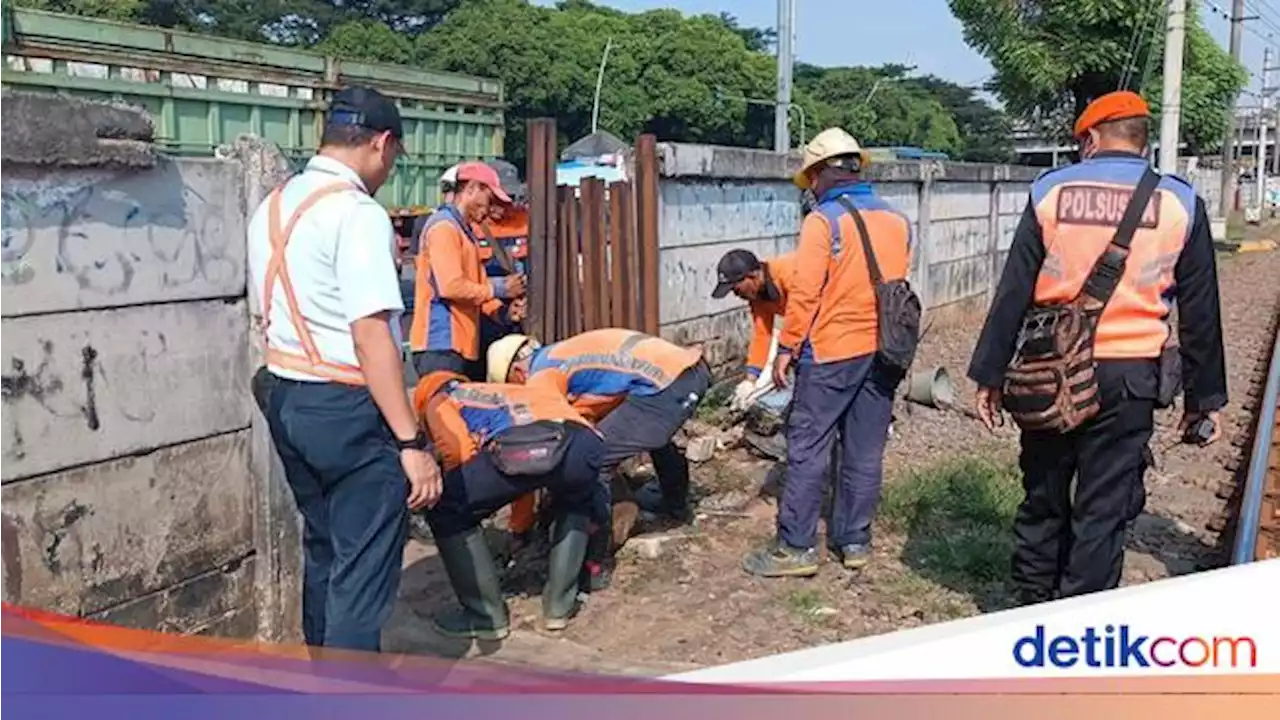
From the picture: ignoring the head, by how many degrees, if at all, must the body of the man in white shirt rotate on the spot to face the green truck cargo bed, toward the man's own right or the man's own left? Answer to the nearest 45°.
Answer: approximately 45° to the man's own left

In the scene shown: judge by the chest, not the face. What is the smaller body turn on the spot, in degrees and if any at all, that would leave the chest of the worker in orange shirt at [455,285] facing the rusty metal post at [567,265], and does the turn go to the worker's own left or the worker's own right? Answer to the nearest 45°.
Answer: approximately 45° to the worker's own left

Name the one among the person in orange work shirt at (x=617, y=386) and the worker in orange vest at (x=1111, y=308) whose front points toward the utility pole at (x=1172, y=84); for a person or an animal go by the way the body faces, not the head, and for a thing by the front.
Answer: the worker in orange vest at (x=1111, y=308)

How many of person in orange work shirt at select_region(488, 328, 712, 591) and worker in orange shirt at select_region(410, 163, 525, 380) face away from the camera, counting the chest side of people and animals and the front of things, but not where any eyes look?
0

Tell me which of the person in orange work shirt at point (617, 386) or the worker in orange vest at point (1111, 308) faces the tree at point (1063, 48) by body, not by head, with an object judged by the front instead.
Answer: the worker in orange vest at point (1111, 308)

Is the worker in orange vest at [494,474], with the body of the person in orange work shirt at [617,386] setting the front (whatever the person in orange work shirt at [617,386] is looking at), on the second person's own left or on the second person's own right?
on the second person's own left

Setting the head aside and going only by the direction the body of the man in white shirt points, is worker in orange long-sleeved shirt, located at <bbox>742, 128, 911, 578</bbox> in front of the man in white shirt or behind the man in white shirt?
in front

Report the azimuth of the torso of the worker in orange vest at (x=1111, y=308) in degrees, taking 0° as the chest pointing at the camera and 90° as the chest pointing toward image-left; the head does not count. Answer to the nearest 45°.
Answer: approximately 180°

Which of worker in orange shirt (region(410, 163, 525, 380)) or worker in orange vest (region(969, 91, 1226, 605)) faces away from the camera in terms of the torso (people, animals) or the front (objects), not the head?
worker in orange vest (region(969, 91, 1226, 605))

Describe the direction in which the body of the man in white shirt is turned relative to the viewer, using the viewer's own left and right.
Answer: facing away from the viewer and to the right of the viewer

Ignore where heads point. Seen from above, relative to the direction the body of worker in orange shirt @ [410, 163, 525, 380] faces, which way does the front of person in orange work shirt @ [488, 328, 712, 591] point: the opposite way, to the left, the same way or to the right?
the opposite way

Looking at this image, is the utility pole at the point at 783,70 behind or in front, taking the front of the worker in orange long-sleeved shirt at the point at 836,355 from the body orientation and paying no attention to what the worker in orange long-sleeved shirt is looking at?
in front

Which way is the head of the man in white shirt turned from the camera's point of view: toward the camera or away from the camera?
away from the camera

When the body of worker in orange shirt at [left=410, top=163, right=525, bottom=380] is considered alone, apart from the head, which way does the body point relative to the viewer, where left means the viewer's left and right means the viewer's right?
facing to the right of the viewer

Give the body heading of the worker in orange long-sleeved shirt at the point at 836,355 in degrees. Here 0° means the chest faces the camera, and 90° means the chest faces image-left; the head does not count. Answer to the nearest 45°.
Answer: approximately 135°

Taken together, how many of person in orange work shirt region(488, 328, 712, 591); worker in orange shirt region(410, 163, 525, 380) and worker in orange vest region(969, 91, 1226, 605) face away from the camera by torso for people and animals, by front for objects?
1

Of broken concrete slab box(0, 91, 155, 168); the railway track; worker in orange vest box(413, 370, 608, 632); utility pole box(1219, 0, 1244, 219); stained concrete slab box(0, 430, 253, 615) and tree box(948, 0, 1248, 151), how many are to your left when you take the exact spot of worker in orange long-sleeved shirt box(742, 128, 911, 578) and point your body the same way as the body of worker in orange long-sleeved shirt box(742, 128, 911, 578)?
3
